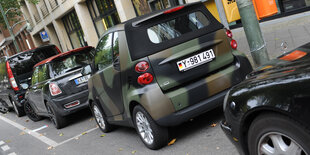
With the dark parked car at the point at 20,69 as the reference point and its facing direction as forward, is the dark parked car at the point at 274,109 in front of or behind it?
behind

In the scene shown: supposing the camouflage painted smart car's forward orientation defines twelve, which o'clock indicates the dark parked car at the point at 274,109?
The dark parked car is roughly at 7 o'clock from the camouflage painted smart car.

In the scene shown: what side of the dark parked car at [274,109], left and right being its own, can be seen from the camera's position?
left

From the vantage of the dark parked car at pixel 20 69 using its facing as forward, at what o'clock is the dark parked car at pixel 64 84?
the dark parked car at pixel 64 84 is roughly at 7 o'clock from the dark parked car at pixel 20 69.

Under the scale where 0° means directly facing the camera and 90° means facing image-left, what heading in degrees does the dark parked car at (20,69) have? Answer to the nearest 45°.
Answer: approximately 135°

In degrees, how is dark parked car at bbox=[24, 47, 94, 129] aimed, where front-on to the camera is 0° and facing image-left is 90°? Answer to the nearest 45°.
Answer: approximately 135°

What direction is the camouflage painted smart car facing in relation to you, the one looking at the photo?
facing away from the viewer and to the left of the viewer

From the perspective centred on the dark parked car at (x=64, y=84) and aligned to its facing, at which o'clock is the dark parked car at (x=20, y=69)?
the dark parked car at (x=20, y=69) is roughly at 1 o'clock from the dark parked car at (x=64, y=84).

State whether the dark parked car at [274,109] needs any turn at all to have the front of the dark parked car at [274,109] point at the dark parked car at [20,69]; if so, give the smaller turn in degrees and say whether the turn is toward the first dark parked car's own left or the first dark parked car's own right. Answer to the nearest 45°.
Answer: approximately 45° to the first dark parked car's own right
